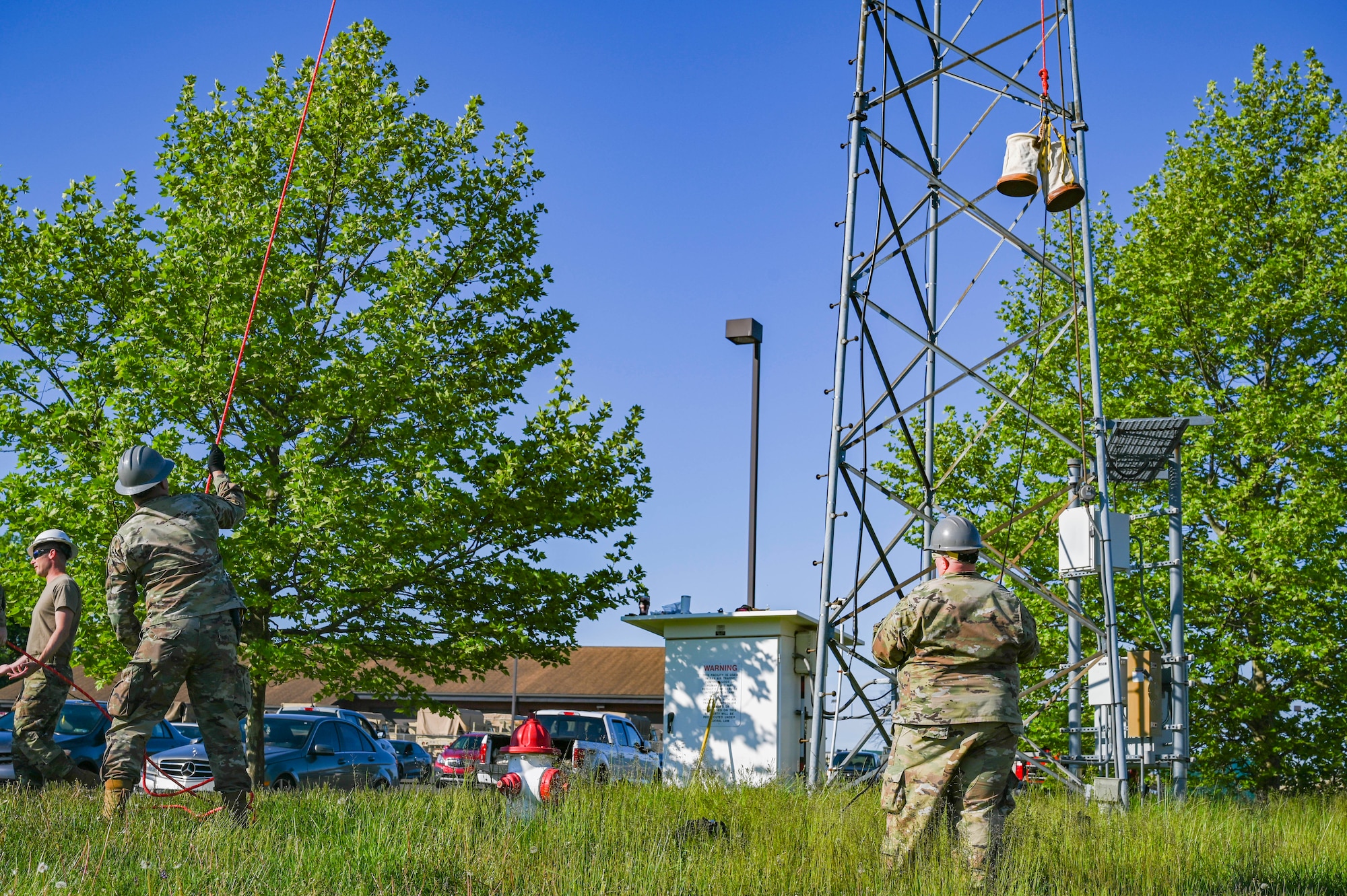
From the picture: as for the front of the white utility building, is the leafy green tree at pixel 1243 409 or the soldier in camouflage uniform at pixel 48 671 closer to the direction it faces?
the soldier in camouflage uniform

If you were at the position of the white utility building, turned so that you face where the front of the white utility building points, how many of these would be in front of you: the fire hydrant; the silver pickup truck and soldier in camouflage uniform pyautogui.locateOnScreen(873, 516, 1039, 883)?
2

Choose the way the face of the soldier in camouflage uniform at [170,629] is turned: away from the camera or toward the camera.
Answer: away from the camera
